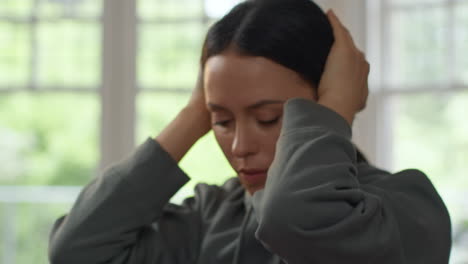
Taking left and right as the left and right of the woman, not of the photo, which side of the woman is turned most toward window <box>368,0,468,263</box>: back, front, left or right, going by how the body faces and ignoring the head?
back

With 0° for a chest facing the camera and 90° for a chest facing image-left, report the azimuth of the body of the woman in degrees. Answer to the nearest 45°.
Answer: approximately 45°

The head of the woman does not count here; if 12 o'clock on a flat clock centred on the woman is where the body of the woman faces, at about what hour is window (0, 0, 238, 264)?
The window is roughly at 4 o'clock from the woman.
